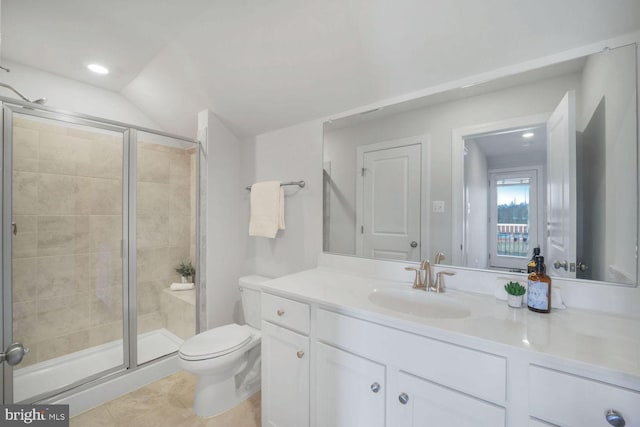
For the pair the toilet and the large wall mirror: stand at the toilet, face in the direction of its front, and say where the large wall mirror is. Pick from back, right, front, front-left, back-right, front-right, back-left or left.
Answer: left

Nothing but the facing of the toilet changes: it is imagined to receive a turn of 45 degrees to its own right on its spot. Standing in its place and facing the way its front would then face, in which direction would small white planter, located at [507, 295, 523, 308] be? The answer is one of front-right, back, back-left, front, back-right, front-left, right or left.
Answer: back-left

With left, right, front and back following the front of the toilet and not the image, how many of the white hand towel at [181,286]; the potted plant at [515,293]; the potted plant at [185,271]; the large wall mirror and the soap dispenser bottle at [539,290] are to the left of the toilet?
3

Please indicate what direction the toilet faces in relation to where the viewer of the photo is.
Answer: facing the viewer and to the left of the viewer

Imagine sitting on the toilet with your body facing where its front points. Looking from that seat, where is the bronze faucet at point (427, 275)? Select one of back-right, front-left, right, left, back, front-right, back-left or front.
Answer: left

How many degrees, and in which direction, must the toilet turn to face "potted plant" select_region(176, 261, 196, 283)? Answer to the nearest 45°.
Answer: approximately 135° to its right

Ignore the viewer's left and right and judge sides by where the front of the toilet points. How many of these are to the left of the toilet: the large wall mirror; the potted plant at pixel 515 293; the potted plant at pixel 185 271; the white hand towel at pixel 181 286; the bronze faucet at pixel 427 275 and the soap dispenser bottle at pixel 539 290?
4

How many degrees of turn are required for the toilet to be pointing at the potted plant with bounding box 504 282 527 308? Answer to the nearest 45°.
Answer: approximately 90° to its left

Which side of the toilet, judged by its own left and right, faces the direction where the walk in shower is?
right

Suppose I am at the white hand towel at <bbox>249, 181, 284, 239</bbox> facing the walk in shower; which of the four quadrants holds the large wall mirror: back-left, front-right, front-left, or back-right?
back-left
